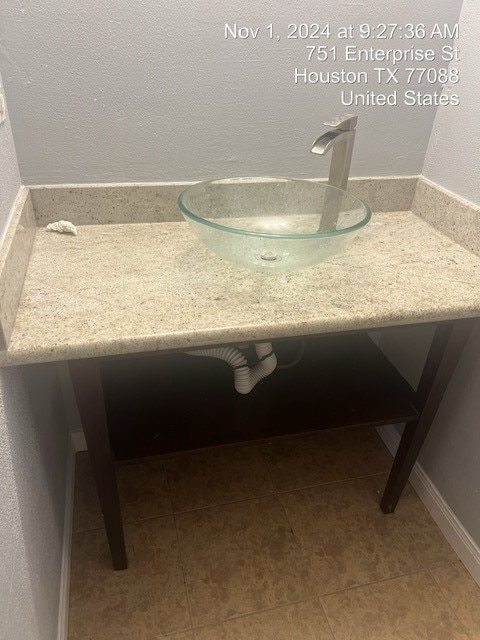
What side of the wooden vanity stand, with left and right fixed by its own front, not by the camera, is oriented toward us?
front

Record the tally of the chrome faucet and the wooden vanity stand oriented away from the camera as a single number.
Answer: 0

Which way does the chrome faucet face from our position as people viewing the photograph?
facing the viewer and to the left of the viewer
